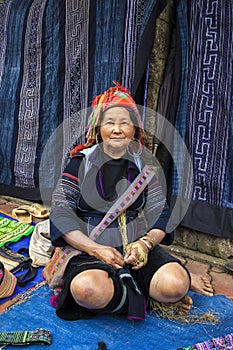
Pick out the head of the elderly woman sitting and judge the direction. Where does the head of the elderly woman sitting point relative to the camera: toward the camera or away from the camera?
toward the camera

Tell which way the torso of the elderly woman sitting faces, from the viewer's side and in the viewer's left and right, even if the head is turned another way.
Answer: facing the viewer
